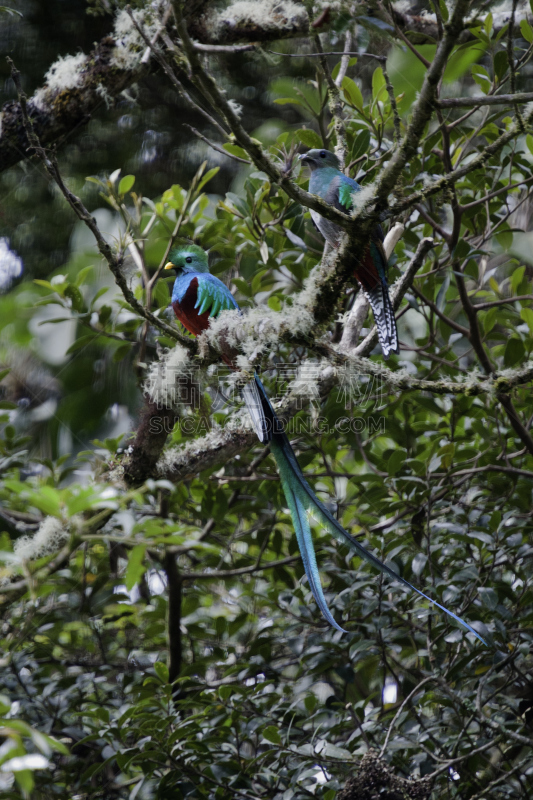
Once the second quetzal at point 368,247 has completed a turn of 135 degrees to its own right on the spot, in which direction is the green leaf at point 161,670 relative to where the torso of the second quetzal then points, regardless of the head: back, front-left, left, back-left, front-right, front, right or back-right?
back-left

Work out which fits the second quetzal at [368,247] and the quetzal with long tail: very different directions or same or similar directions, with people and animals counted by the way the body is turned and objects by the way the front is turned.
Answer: same or similar directions
